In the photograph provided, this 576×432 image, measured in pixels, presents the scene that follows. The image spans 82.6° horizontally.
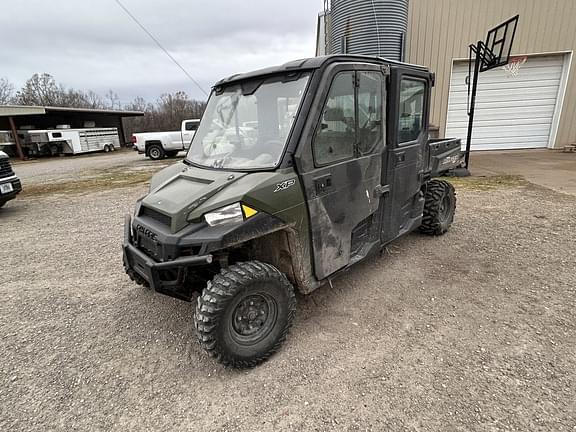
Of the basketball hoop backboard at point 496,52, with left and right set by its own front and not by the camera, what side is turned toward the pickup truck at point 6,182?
back

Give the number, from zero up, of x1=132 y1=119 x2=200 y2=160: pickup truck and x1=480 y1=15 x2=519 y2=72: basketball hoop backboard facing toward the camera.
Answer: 0

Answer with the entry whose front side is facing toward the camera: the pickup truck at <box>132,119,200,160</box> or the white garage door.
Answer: the white garage door

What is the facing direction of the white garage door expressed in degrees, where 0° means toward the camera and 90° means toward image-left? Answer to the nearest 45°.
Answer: approximately 0°

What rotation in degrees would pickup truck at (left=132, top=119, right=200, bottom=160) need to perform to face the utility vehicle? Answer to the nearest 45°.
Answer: approximately 90° to its right

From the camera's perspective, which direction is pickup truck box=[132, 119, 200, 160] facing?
to the viewer's right

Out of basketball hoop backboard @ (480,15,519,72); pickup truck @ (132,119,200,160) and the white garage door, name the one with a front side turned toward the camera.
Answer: the white garage door

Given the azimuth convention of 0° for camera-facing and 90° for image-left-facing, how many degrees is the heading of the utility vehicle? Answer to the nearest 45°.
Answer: approximately 45°

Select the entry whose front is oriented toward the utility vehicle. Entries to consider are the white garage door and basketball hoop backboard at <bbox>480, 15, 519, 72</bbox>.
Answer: the white garage door

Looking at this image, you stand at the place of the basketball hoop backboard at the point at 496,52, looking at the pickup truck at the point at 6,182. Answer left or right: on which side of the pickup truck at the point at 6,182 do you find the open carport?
right

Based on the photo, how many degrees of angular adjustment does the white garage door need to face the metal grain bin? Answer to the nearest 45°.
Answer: approximately 45° to its right

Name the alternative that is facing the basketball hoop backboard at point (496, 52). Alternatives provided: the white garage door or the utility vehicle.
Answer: the white garage door

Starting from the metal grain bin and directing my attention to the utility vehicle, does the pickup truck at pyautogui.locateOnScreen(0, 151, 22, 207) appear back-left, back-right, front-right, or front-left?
front-right

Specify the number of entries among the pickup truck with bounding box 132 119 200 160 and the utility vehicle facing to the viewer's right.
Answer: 1
